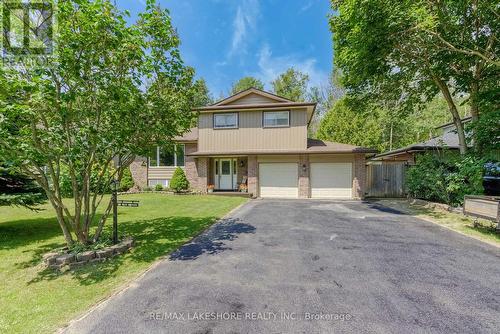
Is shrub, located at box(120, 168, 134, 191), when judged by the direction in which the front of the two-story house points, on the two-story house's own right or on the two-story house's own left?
on the two-story house's own right

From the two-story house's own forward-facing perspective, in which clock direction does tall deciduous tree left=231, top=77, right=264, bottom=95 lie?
The tall deciduous tree is roughly at 6 o'clock from the two-story house.

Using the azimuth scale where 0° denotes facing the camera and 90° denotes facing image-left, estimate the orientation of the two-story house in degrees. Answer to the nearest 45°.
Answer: approximately 0°

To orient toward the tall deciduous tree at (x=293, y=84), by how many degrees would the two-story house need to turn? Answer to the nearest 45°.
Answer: approximately 180°

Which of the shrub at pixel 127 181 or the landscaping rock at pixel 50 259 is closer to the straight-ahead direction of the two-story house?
the landscaping rock

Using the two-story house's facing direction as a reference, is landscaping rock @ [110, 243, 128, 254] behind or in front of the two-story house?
in front

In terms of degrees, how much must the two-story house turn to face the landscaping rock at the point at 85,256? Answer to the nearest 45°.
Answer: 0° — it already faces it

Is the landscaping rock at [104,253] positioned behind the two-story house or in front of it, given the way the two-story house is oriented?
in front

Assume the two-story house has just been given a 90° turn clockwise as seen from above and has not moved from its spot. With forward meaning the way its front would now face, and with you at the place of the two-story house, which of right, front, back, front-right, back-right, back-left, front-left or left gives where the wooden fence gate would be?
back

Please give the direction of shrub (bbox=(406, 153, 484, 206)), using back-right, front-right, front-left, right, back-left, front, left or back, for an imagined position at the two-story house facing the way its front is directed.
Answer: front-left
